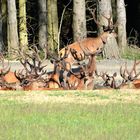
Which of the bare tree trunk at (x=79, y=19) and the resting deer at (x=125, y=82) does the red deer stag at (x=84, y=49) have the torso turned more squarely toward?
the resting deer

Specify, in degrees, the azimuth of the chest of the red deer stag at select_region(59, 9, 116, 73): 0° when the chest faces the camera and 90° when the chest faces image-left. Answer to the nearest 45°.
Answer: approximately 270°

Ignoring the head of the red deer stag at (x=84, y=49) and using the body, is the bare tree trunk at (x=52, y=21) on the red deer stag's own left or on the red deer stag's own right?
on the red deer stag's own left

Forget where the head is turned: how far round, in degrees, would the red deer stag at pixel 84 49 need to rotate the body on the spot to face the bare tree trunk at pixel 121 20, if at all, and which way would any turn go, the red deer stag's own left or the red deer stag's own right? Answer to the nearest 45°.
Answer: approximately 90° to the red deer stag's own left

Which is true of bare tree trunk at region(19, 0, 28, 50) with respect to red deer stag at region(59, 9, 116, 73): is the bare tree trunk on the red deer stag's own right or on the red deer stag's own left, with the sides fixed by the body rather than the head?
on the red deer stag's own left

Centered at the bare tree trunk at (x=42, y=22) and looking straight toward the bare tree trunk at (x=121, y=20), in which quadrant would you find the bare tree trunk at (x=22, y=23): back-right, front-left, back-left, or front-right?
back-right

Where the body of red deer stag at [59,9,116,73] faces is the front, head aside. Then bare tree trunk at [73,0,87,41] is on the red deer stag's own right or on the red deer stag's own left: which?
on the red deer stag's own left

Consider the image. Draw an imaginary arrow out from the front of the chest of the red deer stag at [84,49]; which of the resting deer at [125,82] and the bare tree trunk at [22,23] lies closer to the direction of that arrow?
the resting deer
